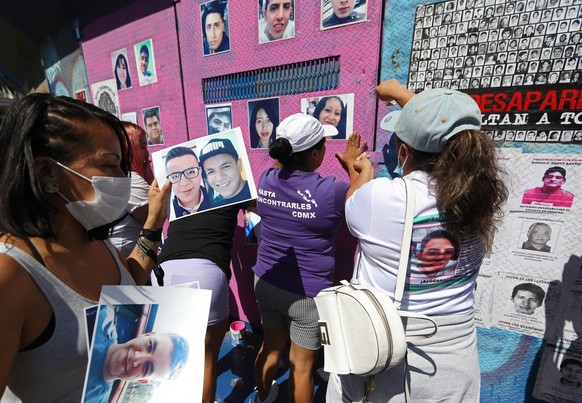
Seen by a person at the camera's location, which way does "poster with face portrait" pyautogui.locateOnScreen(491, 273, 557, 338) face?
facing the viewer

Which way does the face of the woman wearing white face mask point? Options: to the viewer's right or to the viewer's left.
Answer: to the viewer's right

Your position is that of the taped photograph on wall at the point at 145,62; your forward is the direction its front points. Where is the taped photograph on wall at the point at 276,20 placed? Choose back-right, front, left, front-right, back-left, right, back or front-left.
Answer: left

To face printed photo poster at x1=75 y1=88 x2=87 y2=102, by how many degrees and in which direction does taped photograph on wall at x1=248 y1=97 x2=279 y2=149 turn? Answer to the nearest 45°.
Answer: approximately 135° to its right

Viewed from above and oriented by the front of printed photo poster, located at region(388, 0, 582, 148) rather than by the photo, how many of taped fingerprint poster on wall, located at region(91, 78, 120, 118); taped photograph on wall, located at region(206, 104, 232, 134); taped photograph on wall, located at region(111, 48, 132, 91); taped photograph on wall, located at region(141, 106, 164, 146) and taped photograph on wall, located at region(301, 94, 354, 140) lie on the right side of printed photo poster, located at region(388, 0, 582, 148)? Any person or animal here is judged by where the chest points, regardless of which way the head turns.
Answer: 5

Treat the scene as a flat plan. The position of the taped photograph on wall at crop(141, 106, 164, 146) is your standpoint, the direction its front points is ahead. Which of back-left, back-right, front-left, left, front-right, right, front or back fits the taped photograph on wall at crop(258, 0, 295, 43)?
left

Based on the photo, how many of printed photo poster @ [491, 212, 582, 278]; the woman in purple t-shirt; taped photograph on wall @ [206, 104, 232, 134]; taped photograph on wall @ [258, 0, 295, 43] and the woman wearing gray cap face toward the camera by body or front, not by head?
3

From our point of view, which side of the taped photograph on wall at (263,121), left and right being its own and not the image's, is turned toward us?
front

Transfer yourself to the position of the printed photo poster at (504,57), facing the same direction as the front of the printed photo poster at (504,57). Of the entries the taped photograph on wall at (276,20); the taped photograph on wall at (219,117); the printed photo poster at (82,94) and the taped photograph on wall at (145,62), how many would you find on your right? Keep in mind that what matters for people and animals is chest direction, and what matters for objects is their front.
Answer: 4

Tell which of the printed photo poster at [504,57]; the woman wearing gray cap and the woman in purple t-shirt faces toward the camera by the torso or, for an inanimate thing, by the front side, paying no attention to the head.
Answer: the printed photo poster

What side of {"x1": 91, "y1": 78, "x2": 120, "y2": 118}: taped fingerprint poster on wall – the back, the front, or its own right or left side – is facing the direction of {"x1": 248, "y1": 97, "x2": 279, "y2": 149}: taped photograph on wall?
left

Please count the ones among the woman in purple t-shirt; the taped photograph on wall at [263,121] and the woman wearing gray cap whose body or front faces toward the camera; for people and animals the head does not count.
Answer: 1

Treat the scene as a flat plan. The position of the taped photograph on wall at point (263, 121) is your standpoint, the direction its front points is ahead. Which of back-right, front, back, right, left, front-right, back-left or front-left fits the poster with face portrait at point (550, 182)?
front-left

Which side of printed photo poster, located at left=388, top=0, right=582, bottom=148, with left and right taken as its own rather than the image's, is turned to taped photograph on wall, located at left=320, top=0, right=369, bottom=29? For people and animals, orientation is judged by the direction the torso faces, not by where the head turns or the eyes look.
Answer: right

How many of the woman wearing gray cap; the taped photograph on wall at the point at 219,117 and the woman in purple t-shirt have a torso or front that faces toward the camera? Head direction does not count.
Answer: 1
